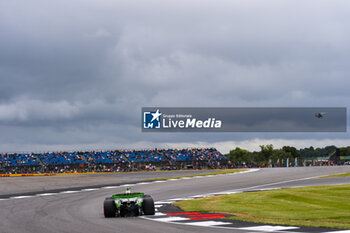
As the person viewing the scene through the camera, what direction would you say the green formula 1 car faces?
facing away from the viewer
